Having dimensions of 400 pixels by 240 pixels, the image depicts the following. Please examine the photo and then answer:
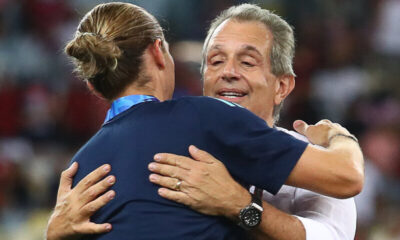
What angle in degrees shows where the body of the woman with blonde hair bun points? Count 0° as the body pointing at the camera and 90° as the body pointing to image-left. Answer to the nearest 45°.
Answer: approximately 225°

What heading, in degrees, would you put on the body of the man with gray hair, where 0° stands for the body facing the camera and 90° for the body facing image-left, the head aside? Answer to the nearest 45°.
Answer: approximately 45°

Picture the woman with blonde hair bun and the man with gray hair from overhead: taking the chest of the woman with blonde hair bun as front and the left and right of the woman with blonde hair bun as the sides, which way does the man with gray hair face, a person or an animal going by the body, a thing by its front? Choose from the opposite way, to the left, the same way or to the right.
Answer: the opposite way
